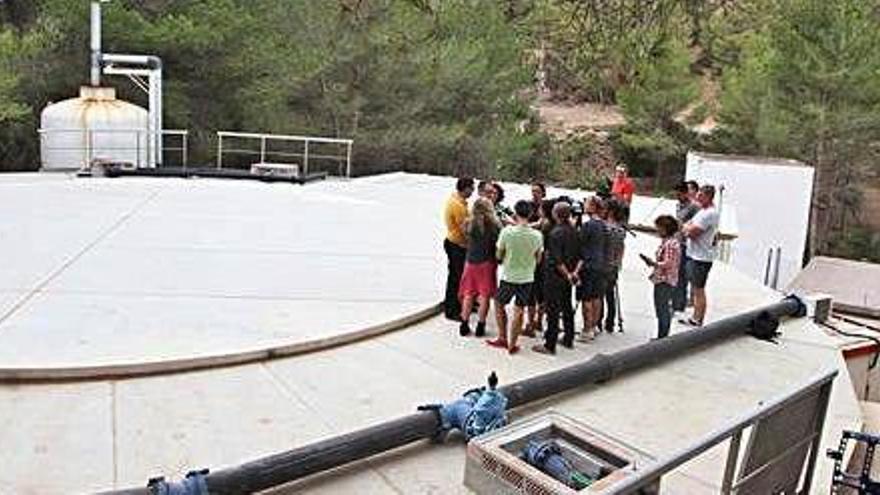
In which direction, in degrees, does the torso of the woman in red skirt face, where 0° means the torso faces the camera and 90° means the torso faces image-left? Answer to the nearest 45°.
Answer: approximately 180°

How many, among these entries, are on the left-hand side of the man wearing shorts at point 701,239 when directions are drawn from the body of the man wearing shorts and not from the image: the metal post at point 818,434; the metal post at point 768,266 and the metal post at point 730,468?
2

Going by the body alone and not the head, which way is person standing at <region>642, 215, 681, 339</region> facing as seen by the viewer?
to the viewer's left

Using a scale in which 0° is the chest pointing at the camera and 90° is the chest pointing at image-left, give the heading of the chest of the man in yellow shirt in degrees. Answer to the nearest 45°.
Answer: approximately 270°

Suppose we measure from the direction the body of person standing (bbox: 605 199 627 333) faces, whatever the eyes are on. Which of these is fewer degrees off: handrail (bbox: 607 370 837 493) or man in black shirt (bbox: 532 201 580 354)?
the man in black shirt

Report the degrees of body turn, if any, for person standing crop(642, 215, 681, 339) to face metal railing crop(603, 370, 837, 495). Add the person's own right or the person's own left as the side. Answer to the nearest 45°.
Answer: approximately 90° to the person's own left

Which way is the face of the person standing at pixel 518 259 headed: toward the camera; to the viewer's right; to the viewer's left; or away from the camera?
away from the camera

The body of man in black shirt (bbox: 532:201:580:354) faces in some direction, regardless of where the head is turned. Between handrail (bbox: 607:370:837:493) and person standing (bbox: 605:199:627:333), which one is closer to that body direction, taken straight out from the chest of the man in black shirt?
the person standing

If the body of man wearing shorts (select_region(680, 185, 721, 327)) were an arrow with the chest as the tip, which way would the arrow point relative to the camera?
to the viewer's left
